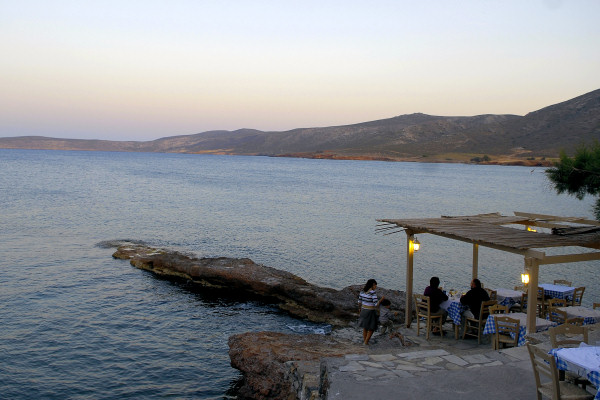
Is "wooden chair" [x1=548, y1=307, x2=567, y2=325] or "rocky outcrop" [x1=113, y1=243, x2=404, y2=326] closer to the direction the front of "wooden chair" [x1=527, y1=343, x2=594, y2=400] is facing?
the wooden chair

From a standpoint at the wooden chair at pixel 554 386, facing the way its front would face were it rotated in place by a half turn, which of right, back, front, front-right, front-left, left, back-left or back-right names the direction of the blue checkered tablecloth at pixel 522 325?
back-right

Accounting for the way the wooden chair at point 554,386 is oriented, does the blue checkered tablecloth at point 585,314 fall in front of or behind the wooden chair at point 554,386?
in front

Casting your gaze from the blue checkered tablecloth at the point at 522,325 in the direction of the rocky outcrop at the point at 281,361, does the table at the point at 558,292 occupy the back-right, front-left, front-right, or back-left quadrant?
back-right

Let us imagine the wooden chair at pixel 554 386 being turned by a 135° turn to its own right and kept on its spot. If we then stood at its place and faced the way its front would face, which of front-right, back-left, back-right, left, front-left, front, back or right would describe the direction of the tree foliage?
back

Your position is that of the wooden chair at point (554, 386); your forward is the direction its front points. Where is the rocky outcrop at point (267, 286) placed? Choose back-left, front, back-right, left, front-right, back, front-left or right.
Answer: left

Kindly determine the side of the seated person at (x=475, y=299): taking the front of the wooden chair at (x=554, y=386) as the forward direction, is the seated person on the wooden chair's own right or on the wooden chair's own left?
on the wooden chair's own left

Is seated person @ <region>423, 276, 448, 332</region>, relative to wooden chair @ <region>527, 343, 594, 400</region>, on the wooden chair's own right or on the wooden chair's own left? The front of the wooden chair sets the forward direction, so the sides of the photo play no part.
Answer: on the wooden chair's own left

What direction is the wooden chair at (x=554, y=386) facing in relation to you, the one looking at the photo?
facing away from the viewer and to the right of the viewer
